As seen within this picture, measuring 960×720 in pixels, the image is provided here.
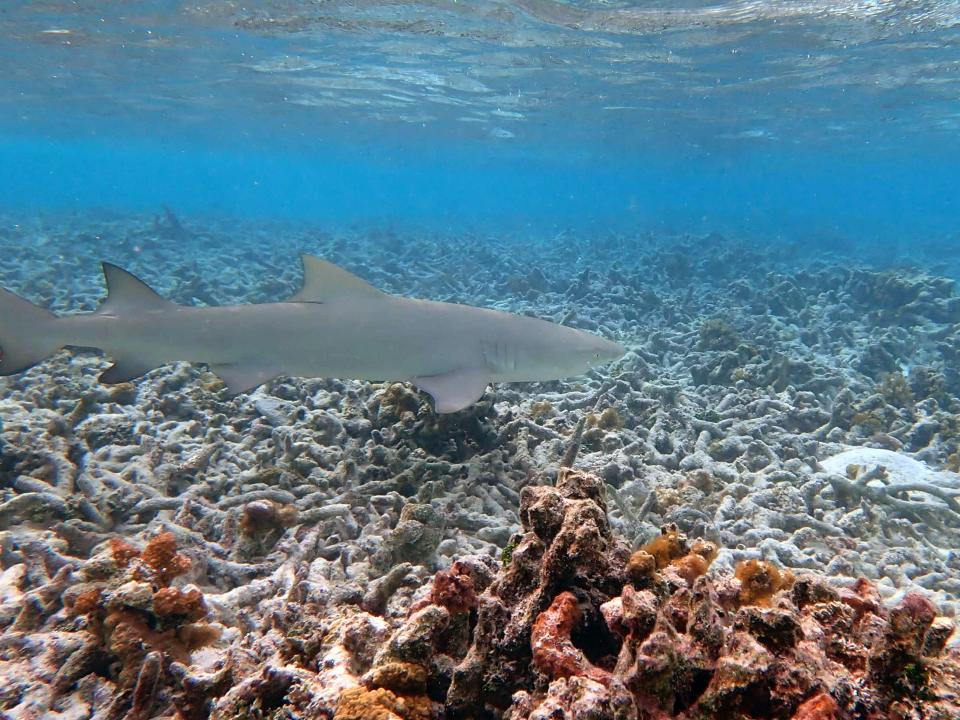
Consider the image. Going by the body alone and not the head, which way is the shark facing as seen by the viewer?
to the viewer's right

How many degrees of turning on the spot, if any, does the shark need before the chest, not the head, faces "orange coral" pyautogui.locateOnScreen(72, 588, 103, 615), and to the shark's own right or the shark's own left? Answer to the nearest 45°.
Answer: approximately 90° to the shark's own right

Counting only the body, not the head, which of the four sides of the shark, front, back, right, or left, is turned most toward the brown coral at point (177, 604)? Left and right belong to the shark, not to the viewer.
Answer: right

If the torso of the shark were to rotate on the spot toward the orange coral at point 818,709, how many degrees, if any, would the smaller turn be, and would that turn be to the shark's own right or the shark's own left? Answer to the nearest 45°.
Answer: approximately 90° to the shark's own right

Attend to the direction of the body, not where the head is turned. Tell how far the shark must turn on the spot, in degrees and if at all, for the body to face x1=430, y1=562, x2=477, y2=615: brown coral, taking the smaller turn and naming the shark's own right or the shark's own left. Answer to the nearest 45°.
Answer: approximately 90° to the shark's own right

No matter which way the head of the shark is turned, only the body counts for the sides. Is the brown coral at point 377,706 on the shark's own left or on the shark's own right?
on the shark's own right

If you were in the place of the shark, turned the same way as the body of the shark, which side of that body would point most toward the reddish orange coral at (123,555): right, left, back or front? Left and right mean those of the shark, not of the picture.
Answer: right
